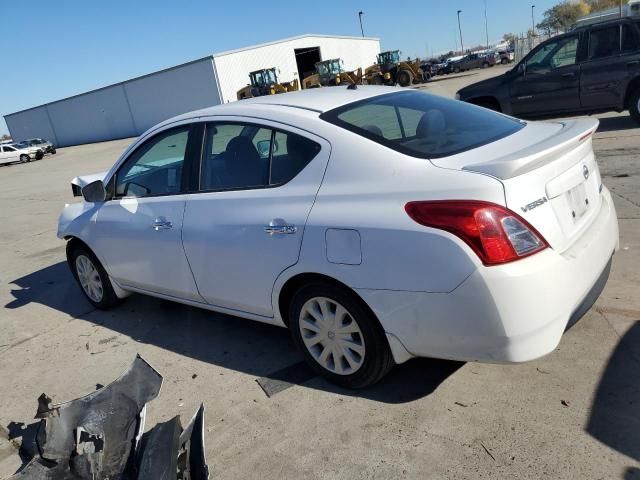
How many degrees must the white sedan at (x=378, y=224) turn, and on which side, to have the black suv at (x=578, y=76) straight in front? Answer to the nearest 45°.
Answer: approximately 90° to its right

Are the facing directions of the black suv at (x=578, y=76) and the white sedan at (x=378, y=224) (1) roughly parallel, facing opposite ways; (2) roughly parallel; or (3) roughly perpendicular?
roughly parallel

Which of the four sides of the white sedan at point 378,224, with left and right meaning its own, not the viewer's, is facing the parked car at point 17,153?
front

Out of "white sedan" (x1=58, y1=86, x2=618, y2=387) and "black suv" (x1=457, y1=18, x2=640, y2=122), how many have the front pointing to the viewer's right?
0

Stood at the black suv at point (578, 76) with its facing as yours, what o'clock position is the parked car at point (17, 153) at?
The parked car is roughly at 1 o'clock from the black suv.

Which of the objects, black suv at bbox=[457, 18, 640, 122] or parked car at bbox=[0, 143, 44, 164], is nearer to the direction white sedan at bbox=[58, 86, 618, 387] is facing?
the parked car

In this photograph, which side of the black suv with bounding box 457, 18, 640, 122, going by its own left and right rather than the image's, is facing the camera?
left

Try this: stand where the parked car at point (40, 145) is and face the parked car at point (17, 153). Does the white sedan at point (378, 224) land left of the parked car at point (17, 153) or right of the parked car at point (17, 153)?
left

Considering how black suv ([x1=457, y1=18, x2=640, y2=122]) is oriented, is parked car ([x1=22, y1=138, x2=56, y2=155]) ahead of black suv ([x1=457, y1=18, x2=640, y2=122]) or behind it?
ahead

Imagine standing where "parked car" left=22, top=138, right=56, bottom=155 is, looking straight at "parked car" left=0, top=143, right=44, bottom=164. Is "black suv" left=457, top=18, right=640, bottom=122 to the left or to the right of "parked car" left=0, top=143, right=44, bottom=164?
left

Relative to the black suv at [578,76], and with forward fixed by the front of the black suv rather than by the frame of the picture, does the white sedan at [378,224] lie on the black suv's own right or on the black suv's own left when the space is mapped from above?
on the black suv's own left

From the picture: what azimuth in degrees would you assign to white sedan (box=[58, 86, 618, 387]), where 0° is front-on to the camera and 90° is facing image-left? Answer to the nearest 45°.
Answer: approximately 135°
